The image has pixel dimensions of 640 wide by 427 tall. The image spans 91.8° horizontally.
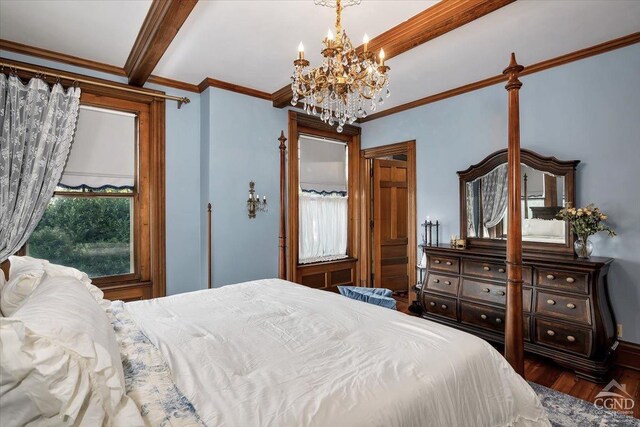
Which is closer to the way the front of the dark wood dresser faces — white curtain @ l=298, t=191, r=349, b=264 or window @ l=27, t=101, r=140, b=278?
the window

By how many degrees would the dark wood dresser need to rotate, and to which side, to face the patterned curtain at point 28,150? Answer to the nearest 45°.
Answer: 0° — it already faces it

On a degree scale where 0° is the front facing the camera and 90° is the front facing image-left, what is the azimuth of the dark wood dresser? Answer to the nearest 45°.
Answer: approximately 45°

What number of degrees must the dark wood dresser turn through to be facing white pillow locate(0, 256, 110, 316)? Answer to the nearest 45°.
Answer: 0° — it already faces it

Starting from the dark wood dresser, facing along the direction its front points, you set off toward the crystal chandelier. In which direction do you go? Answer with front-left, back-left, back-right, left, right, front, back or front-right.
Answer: front

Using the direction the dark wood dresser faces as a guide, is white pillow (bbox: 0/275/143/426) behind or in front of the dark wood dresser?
in front

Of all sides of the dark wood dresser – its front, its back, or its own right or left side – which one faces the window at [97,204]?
front

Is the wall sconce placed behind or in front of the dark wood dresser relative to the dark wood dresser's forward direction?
in front

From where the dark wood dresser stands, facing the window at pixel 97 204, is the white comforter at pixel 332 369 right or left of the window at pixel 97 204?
left

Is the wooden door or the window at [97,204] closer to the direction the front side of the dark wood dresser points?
the window

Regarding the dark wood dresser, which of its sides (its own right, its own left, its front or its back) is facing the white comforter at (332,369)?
front
